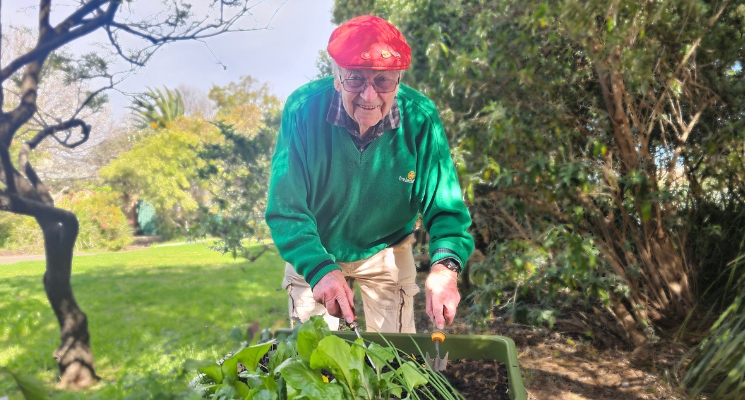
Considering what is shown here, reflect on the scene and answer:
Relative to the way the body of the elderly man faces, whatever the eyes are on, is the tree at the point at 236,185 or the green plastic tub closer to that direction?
the green plastic tub

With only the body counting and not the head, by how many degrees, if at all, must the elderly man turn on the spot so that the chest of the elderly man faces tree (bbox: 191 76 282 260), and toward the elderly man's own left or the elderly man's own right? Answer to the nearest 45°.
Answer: approximately 180°

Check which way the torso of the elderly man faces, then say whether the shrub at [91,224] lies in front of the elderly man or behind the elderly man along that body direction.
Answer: behind

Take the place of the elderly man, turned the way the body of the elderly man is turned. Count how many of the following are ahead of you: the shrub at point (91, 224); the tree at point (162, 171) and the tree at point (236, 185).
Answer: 0

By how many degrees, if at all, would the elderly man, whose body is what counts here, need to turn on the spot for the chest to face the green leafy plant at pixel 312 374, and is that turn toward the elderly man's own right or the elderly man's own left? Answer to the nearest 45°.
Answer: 0° — they already face it

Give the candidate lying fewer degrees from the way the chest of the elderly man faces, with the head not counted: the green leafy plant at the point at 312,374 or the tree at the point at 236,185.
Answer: the green leafy plant

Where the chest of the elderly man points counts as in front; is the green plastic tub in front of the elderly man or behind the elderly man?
in front

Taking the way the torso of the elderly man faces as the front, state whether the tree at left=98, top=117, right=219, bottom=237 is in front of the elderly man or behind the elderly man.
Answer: behind

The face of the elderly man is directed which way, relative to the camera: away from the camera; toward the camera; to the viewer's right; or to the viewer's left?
toward the camera

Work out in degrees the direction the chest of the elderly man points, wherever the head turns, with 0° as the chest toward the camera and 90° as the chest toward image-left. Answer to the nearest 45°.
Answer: approximately 0°

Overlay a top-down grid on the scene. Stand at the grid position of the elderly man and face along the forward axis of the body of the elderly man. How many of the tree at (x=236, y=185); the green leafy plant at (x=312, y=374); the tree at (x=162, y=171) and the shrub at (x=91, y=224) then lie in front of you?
1
